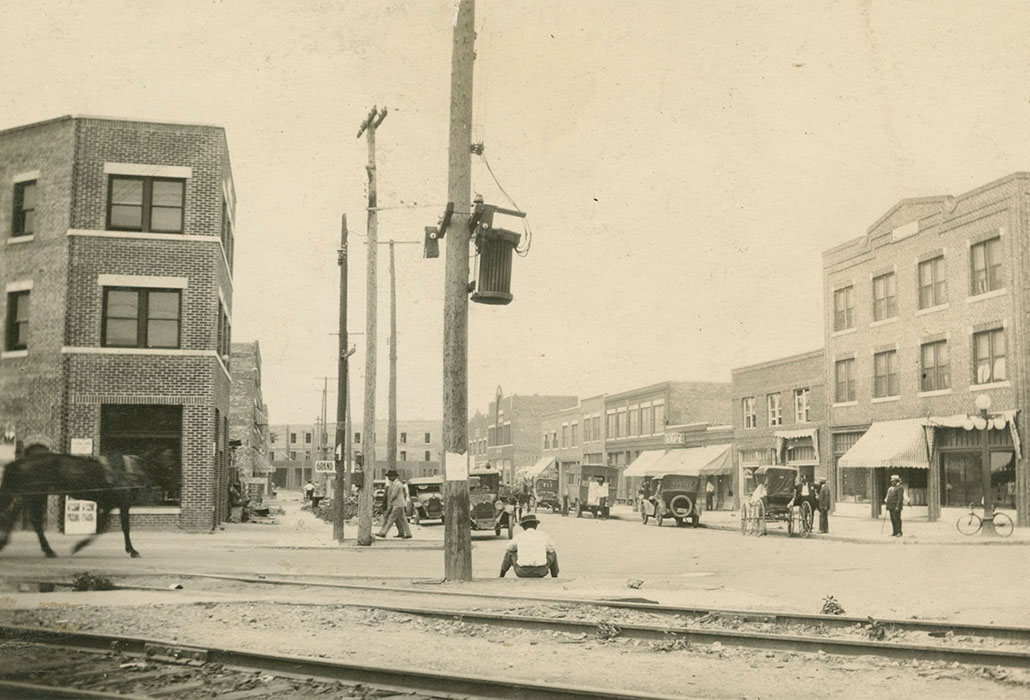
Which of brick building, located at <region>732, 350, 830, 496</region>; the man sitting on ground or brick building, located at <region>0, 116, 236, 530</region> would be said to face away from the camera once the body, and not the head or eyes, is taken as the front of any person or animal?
the man sitting on ground

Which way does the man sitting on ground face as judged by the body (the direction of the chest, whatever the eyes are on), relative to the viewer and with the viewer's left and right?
facing away from the viewer

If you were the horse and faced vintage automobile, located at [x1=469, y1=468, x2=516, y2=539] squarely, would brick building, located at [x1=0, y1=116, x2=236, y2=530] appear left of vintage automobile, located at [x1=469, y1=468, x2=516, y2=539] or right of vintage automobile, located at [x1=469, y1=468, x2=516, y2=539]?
left

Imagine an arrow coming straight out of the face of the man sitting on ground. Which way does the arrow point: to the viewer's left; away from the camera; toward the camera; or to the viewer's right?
away from the camera

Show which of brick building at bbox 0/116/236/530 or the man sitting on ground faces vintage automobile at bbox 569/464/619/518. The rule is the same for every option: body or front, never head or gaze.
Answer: the man sitting on ground

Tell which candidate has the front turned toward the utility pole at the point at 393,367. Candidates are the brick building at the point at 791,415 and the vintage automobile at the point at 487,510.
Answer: the brick building

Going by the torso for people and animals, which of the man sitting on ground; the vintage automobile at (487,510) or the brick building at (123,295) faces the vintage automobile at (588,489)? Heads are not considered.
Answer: the man sitting on ground
